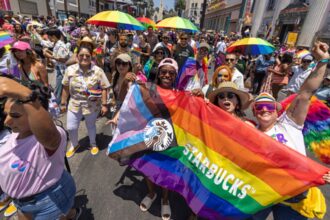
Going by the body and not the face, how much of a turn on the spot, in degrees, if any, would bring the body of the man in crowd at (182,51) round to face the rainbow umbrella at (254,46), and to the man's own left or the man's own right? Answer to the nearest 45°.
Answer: approximately 90° to the man's own left

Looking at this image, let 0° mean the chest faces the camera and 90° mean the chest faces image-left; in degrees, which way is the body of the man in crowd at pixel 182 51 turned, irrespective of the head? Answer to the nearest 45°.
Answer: approximately 0°

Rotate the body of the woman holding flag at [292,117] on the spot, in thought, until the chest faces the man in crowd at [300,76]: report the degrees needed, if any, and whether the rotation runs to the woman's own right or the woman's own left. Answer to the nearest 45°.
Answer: approximately 135° to the woman's own right

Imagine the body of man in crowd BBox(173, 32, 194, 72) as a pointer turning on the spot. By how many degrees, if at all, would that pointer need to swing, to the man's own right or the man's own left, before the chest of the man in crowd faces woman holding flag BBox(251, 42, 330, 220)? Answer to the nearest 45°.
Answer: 0° — they already face them

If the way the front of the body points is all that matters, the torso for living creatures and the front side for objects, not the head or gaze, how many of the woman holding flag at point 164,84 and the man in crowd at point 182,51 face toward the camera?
2

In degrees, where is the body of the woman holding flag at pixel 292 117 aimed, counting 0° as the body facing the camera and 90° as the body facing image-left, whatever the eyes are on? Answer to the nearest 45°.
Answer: approximately 45°

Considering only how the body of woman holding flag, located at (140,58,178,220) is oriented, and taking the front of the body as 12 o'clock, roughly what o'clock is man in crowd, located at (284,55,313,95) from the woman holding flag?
The man in crowd is roughly at 8 o'clock from the woman holding flag.

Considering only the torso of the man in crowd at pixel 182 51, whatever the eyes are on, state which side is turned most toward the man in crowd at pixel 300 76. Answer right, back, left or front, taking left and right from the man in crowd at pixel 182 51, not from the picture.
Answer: left

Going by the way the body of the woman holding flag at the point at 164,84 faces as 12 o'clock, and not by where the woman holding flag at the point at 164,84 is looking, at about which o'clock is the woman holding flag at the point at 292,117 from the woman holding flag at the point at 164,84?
the woman holding flag at the point at 292,117 is roughly at 10 o'clock from the woman holding flag at the point at 164,84.

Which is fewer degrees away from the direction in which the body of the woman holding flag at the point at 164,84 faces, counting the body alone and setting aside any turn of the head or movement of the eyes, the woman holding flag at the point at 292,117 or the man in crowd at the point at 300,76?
the woman holding flag
